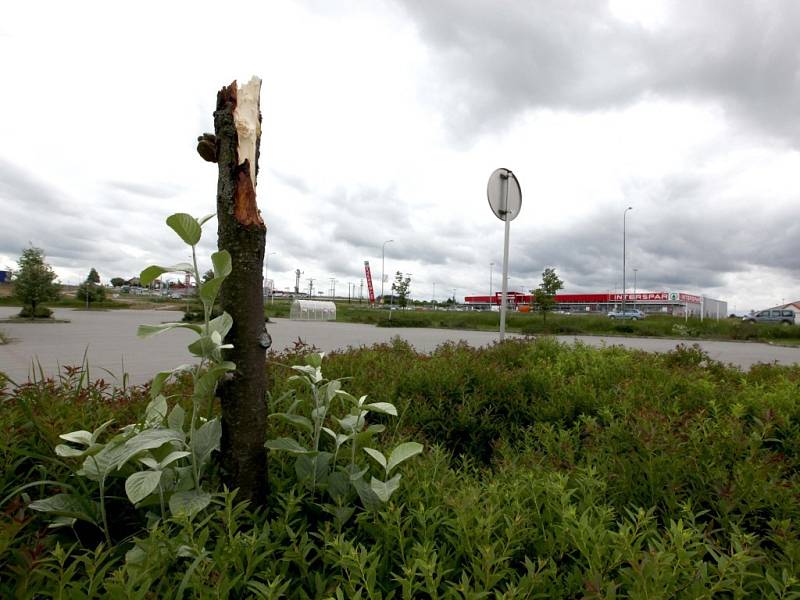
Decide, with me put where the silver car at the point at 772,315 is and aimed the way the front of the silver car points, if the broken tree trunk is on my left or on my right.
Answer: on my left

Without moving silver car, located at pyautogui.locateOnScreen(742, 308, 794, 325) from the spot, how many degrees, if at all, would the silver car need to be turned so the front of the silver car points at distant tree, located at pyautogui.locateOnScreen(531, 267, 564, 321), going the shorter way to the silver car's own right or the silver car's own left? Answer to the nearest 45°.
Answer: approximately 45° to the silver car's own left

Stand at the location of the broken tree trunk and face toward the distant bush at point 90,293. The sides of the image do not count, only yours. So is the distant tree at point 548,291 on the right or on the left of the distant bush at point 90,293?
right

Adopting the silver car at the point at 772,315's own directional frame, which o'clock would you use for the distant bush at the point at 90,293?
The distant bush is roughly at 11 o'clock from the silver car.

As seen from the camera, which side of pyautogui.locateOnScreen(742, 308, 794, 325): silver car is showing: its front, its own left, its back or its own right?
left

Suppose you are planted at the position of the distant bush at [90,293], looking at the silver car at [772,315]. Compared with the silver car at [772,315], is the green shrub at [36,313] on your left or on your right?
right

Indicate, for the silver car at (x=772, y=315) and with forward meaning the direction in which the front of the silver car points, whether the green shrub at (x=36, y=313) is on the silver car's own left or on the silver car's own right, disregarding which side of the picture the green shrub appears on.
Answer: on the silver car's own left

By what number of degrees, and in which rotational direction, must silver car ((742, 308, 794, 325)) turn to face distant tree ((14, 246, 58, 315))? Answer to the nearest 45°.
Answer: approximately 45° to its left
